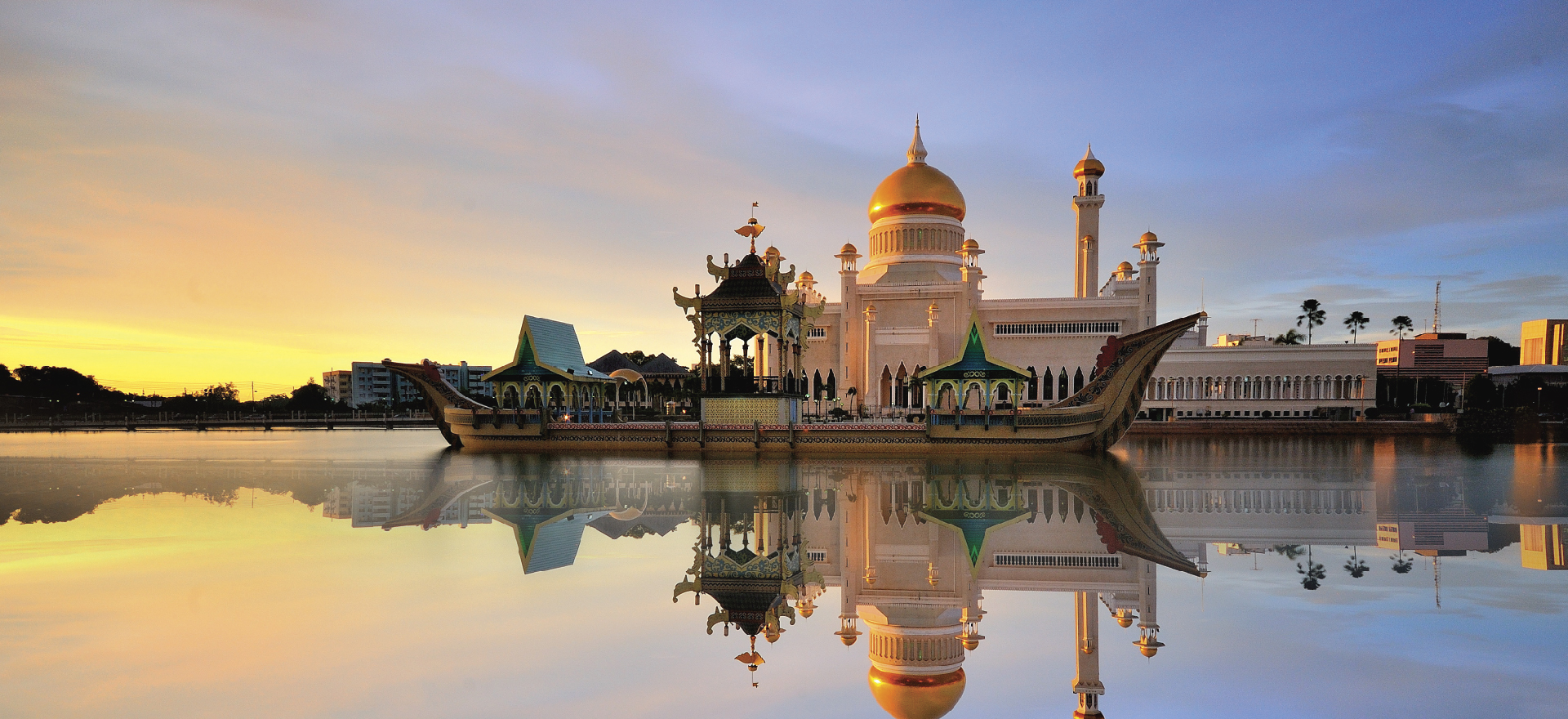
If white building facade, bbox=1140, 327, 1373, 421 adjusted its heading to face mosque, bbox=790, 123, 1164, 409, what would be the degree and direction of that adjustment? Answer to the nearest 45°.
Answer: approximately 45° to its right

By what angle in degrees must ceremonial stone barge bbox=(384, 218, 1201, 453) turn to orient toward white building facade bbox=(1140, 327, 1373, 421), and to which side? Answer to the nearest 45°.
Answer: approximately 45° to its left

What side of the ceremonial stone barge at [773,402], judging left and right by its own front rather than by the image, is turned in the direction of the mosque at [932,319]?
left

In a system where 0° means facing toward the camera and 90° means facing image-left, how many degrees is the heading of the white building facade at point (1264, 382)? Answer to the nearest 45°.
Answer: approximately 0°

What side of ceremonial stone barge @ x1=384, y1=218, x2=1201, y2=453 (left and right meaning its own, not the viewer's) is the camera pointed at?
right

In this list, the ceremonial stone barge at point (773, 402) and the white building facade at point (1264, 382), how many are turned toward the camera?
1
